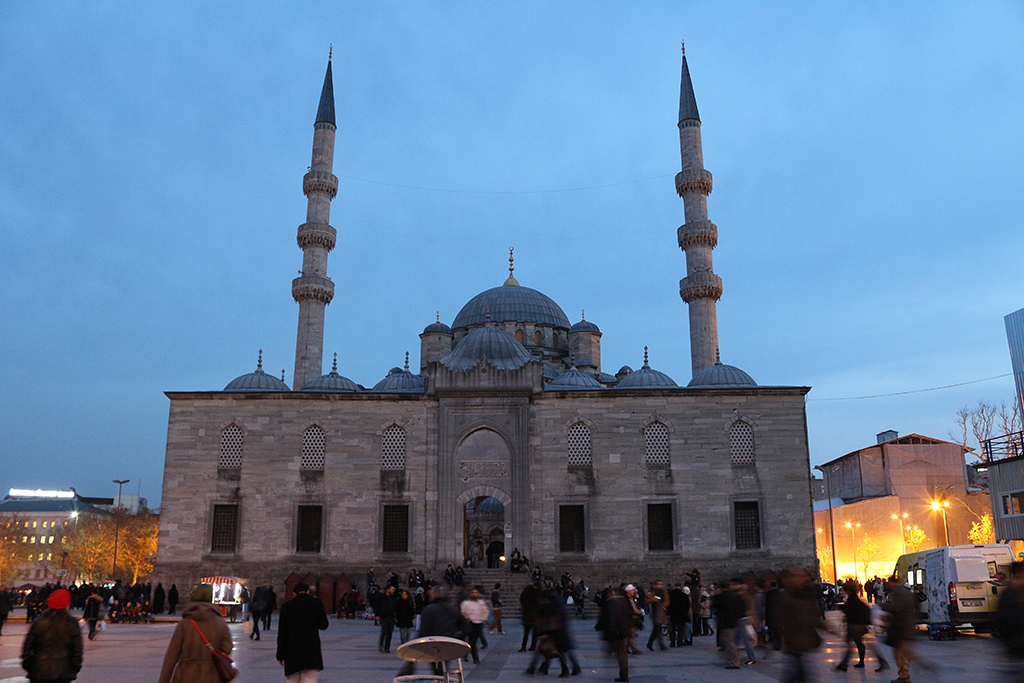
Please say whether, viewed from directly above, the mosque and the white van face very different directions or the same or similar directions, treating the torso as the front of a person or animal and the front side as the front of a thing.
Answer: very different directions

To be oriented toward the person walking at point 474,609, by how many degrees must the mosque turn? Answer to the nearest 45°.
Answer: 0° — it already faces them

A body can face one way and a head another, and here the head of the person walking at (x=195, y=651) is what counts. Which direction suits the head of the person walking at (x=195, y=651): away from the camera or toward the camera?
away from the camera

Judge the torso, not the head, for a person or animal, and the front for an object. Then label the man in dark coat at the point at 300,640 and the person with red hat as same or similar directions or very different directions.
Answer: same or similar directions

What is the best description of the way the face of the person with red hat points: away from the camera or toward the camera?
away from the camera

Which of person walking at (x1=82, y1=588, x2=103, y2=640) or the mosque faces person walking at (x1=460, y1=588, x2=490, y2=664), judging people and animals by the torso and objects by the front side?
the mosque

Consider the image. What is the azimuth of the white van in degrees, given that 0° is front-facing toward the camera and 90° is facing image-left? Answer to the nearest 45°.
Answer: approximately 135°

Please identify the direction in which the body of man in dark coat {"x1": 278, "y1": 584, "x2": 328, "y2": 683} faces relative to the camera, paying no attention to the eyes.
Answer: away from the camera

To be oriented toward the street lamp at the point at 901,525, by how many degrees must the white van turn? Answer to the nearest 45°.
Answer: approximately 45° to its right

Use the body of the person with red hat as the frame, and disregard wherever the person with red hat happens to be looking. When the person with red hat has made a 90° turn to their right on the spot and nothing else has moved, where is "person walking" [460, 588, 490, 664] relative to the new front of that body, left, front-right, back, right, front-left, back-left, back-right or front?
front-left

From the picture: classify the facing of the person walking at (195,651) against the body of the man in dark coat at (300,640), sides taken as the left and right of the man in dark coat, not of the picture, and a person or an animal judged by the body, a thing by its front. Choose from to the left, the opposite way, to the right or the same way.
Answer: the same way

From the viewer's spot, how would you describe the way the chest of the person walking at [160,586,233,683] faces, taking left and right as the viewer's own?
facing away from the viewer

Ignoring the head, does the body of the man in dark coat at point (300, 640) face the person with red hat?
no

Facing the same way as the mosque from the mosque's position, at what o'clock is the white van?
The white van is roughly at 11 o'clock from the mosque.

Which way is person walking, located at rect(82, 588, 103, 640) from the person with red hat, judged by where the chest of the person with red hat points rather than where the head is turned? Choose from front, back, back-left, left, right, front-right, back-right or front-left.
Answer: front
